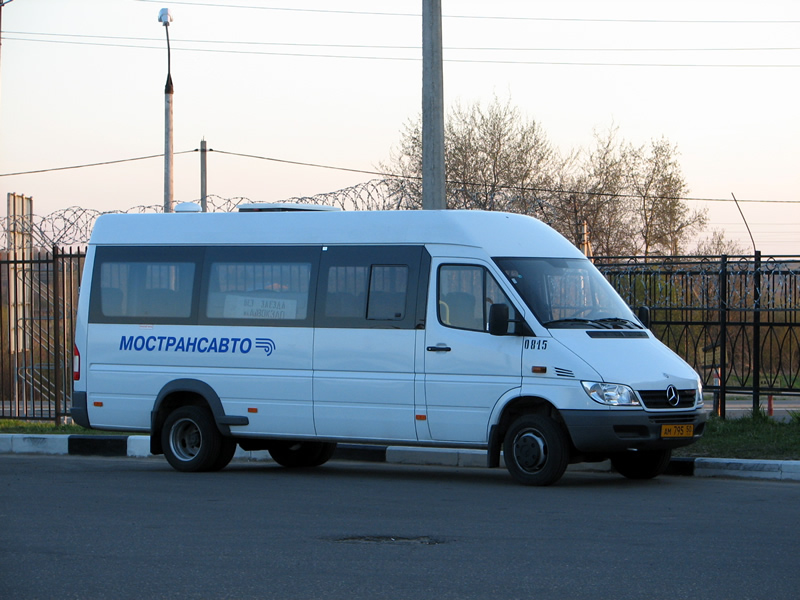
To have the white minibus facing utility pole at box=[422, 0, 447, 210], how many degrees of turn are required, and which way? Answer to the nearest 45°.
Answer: approximately 135° to its left

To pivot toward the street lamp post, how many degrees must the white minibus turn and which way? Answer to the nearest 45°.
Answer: approximately 135° to its left

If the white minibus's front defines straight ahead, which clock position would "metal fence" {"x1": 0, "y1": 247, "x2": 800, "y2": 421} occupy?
The metal fence is roughly at 9 o'clock from the white minibus.

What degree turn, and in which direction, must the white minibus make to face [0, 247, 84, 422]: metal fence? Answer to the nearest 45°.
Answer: approximately 180°

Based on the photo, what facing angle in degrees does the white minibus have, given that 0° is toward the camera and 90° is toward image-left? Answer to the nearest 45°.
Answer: approximately 315°
